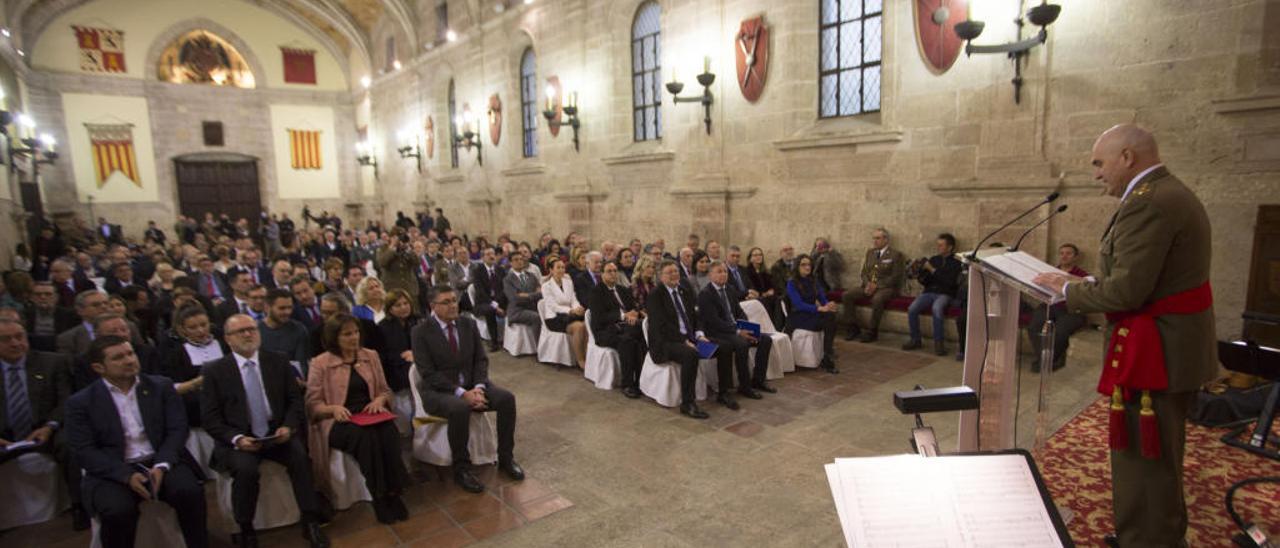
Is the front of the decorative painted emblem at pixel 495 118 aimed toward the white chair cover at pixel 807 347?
no

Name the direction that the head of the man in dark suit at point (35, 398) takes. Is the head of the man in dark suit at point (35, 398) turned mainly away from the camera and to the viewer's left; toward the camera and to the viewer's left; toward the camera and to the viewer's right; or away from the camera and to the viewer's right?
toward the camera and to the viewer's right

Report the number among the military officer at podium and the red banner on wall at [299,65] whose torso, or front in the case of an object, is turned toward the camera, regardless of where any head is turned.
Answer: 1

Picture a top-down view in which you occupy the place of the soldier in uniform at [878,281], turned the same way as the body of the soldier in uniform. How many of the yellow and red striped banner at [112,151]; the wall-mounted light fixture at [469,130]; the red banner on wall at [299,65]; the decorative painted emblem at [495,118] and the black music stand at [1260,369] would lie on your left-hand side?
1

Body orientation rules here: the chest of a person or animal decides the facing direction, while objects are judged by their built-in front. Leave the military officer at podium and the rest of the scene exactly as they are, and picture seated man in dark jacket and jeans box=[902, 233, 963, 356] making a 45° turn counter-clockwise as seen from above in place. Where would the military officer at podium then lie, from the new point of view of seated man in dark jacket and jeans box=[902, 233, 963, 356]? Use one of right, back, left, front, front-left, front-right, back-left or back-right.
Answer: front

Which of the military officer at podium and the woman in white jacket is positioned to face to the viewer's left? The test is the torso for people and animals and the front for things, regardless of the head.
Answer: the military officer at podium

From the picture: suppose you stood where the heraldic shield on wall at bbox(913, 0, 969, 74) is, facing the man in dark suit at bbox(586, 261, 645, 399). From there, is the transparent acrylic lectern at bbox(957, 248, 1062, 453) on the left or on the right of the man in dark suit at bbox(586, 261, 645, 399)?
left

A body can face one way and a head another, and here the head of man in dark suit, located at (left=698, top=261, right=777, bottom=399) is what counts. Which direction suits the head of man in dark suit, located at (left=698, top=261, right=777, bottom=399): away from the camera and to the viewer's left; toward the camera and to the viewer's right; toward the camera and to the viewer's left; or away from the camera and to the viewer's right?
toward the camera and to the viewer's right

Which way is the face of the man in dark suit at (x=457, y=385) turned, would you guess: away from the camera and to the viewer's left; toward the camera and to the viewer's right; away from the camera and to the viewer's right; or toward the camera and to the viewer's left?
toward the camera and to the viewer's right

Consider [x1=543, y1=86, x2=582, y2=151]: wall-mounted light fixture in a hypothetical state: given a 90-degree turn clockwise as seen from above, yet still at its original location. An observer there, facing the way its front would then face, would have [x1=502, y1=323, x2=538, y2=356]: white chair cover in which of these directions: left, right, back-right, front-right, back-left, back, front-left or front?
back-left

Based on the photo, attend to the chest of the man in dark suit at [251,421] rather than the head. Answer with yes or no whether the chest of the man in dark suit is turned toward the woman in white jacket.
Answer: no

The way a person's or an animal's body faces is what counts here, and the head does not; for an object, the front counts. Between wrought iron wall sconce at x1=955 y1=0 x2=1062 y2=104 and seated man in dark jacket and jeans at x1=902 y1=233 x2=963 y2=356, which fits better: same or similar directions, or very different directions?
same or similar directions

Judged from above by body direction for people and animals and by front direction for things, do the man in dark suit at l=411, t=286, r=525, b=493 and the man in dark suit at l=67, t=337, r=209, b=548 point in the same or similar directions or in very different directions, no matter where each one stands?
same or similar directions

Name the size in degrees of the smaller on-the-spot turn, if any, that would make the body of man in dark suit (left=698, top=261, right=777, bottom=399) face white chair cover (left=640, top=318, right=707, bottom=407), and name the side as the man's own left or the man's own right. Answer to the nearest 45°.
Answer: approximately 90° to the man's own right

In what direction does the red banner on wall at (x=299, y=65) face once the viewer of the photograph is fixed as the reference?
facing the viewer

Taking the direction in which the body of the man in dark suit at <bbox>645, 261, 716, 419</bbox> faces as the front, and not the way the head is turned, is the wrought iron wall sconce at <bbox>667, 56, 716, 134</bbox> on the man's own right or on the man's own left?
on the man's own left

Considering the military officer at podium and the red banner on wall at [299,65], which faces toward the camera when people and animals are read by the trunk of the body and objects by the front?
the red banner on wall

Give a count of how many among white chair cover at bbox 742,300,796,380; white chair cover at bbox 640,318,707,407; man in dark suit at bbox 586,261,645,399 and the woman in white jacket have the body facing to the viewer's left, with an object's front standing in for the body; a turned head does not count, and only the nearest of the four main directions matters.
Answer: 0

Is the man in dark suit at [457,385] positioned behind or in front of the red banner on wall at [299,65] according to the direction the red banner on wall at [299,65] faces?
in front
